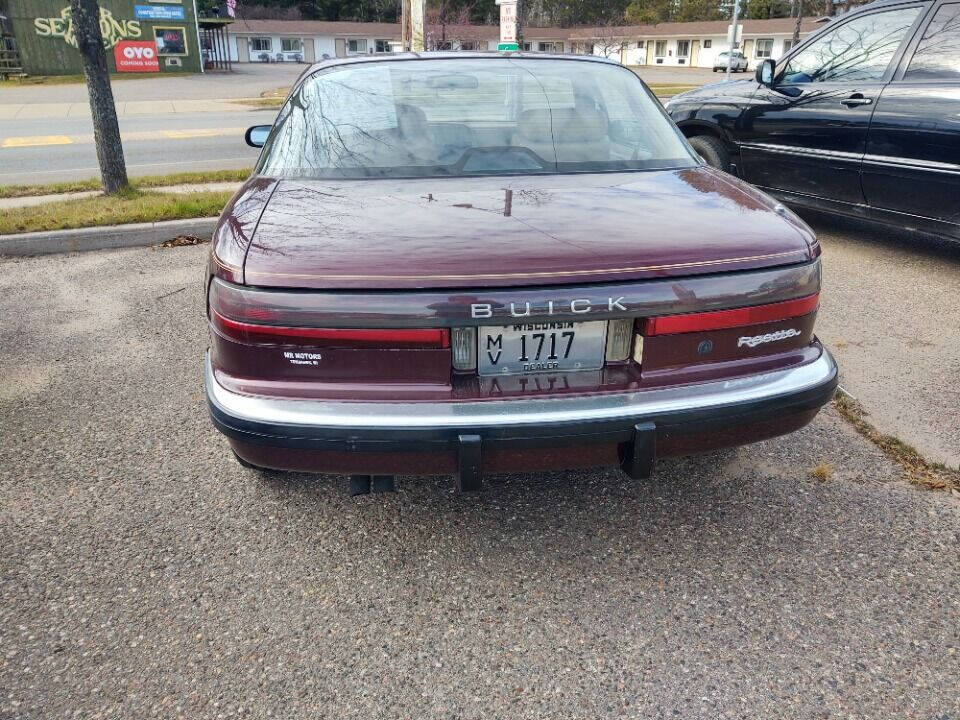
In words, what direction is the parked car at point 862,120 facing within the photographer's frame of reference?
facing away from the viewer and to the left of the viewer

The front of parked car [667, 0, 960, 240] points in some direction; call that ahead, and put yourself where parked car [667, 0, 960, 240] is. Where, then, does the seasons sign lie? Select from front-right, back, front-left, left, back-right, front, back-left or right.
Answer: front

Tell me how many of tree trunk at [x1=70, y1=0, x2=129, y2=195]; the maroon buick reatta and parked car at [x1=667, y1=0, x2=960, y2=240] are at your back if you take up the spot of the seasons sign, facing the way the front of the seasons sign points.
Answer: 0

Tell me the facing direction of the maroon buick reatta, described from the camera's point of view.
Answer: facing away from the viewer

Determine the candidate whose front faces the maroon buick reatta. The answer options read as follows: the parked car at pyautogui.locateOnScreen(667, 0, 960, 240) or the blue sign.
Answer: the blue sign

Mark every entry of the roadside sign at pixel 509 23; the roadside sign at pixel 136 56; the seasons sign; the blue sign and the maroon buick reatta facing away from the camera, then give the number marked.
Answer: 1

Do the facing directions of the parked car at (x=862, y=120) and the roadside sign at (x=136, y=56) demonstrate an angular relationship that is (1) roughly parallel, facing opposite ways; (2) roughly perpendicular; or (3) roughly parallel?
roughly parallel, facing opposite ways

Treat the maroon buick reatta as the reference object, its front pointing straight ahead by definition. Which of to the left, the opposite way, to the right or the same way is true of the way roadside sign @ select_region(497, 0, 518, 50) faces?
the opposite way

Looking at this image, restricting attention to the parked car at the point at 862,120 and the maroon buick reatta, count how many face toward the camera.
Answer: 0

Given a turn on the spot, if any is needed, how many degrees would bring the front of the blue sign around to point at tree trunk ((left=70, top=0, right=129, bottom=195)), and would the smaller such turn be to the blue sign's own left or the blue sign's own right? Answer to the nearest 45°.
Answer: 0° — it already faces it

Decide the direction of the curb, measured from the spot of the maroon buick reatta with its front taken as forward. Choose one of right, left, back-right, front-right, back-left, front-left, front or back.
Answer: front-left

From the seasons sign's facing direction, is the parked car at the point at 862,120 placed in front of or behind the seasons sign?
in front

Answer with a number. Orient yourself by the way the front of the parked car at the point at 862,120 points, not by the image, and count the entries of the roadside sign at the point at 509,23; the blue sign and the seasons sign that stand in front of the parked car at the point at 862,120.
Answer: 3

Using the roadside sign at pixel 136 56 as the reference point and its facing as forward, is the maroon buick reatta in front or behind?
in front

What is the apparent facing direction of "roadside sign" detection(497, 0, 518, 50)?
toward the camera

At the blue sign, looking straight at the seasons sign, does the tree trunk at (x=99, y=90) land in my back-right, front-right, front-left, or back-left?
front-left

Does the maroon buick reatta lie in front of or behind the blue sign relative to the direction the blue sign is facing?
in front

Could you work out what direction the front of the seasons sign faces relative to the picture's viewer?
facing the viewer
